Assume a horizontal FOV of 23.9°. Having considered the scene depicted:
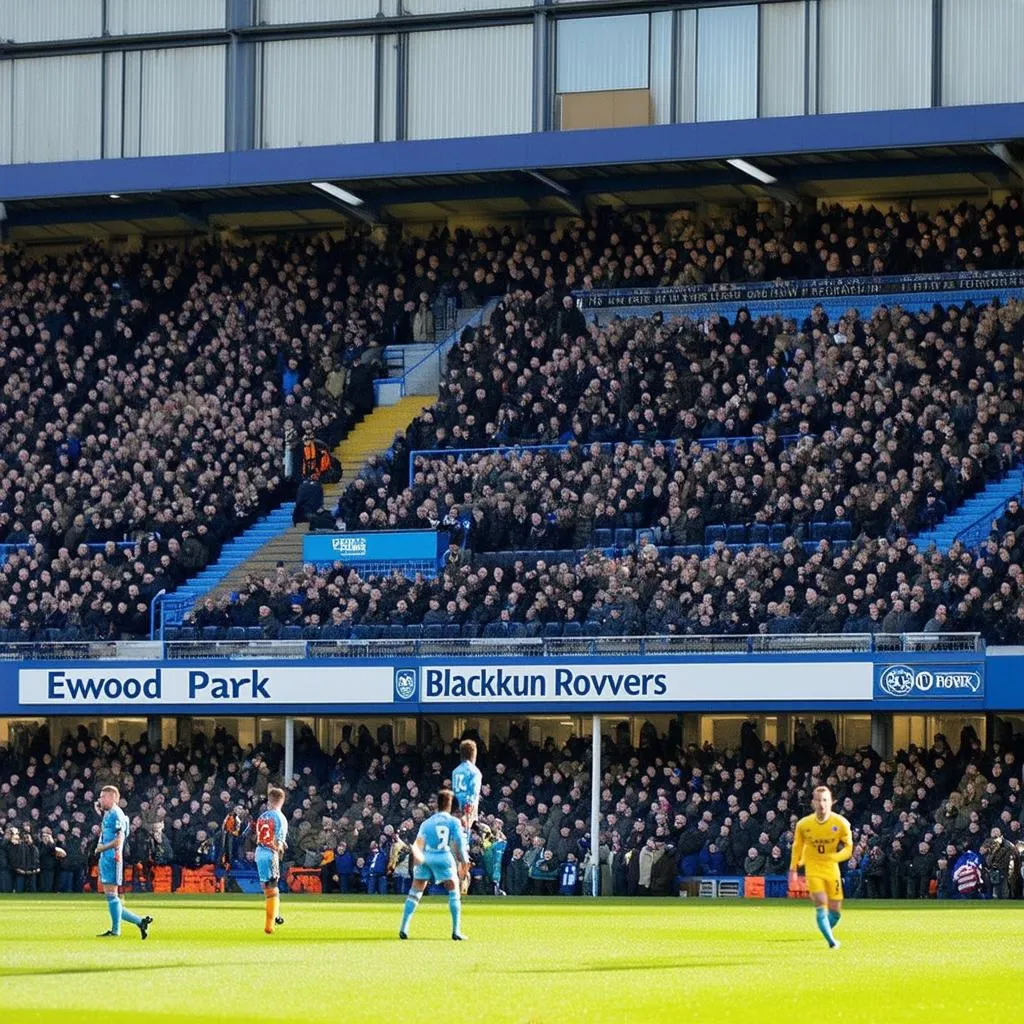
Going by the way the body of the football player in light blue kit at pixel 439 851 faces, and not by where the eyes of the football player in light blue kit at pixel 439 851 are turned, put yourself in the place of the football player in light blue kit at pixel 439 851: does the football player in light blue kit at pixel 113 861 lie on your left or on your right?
on your left

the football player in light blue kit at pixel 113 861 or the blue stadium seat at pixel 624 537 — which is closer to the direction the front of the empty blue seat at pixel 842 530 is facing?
the football player in light blue kit

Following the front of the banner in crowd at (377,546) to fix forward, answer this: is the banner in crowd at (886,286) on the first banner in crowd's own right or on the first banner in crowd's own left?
on the first banner in crowd's own left

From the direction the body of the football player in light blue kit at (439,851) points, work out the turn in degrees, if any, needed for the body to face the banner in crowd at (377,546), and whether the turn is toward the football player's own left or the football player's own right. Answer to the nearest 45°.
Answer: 0° — they already face it

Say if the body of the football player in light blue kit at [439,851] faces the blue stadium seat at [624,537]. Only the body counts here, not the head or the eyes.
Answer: yes

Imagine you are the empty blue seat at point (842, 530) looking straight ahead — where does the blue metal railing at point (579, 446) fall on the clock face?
The blue metal railing is roughly at 4 o'clock from the empty blue seat.

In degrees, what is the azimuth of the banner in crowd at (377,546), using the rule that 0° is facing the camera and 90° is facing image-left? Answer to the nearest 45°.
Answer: approximately 0°

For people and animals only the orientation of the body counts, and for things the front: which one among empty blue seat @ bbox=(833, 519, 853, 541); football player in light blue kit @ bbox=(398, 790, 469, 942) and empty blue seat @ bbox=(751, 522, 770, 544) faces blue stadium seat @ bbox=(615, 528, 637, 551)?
the football player in light blue kit

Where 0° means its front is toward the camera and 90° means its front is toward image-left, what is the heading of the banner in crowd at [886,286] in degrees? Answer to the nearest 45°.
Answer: approximately 0°

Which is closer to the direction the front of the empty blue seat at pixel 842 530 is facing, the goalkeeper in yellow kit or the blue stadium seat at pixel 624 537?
the goalkeeper in yellow kit
